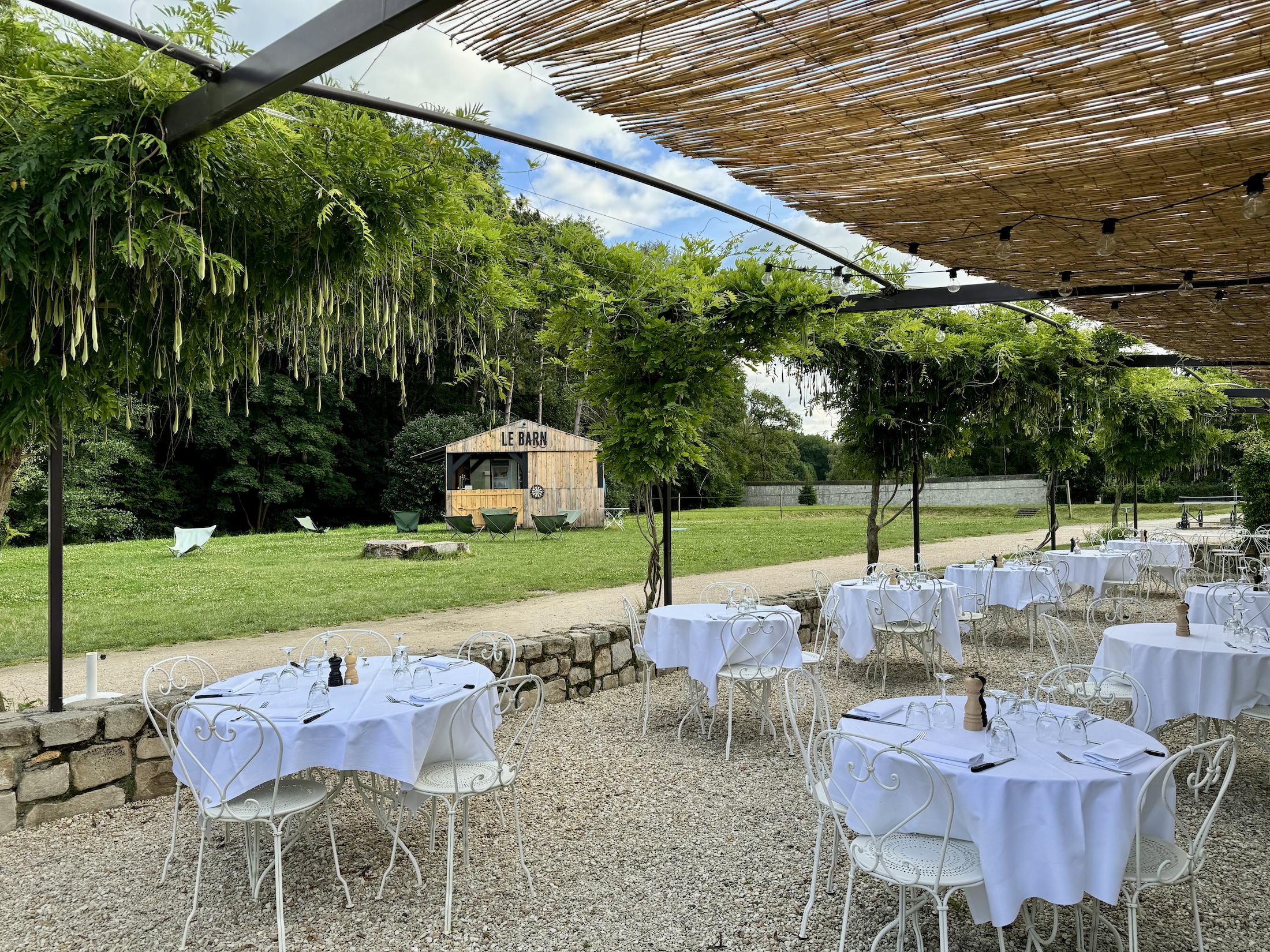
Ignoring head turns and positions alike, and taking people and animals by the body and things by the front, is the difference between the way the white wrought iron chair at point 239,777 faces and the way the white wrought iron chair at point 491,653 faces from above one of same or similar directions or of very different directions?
very different directions

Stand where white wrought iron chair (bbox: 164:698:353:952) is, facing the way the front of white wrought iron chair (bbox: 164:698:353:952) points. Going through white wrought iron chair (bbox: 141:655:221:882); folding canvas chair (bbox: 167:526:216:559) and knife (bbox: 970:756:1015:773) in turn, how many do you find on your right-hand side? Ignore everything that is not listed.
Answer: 1

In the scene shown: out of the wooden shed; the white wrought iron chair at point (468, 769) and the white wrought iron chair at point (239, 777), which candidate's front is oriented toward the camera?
the wooden shed

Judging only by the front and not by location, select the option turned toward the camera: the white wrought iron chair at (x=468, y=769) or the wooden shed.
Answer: the wooden shed

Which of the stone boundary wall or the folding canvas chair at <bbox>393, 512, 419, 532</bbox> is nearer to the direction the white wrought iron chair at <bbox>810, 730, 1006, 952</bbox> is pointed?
the stone boundary wall

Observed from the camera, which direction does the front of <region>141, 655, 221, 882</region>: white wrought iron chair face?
facing the viewer and to the right of the viewer

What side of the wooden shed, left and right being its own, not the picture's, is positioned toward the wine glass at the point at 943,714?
front

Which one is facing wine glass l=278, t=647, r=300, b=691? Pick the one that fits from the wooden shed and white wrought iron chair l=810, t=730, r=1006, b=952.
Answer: the wooden shed

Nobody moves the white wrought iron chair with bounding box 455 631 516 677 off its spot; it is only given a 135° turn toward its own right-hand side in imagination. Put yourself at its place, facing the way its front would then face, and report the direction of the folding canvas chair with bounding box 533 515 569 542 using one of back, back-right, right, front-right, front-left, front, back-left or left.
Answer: front

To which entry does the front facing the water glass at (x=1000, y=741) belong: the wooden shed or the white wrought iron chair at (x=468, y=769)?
the wooden shed

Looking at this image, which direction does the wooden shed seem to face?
toward the camera

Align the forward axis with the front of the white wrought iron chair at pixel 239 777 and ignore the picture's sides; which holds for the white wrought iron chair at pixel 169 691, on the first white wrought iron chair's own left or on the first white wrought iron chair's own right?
on the first white wrought iron chair's own left

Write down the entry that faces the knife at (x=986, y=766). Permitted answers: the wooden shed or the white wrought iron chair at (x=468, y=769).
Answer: the wooden shed

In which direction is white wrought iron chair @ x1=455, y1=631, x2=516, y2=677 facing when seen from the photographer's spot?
facing the viewer and to the left of the viewer

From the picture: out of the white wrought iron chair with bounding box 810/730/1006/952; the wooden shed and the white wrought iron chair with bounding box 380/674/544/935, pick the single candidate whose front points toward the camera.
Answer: the wooden shed

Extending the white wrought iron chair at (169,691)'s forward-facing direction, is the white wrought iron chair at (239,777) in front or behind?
in front

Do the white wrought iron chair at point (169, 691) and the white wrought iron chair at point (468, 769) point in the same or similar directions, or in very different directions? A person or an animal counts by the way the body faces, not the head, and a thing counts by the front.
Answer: very different directions

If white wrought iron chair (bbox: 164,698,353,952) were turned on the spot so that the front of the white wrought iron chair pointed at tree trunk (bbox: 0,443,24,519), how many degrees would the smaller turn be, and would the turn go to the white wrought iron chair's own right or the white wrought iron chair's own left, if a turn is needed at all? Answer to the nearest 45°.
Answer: approximately 90° to the white wrought iron chair's own left

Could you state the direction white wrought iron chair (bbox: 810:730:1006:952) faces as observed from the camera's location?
facing away from the viewer and to the right of the viewer

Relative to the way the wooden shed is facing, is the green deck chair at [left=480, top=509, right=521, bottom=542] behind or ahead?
ahead
